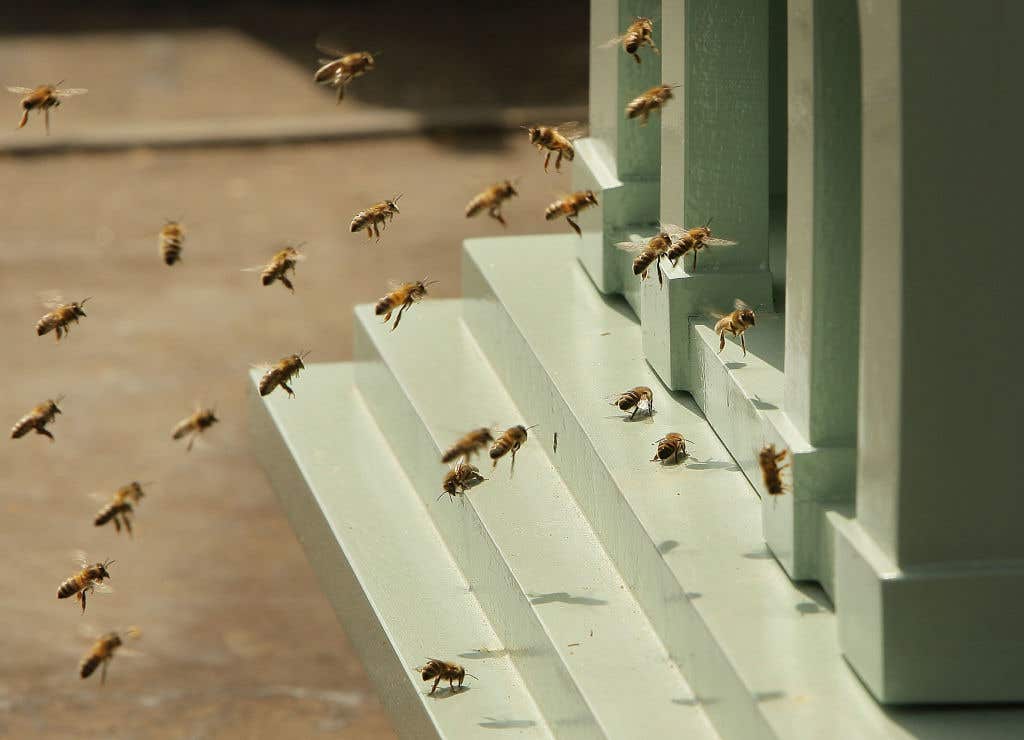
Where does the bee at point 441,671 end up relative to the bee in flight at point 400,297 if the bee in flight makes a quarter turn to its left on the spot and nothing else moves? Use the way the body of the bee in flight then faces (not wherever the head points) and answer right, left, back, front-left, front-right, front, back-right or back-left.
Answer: back

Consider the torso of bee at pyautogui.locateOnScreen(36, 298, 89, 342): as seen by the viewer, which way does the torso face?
to the viewer's right

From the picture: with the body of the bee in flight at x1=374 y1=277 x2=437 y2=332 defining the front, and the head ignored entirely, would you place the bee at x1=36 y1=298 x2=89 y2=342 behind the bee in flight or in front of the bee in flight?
behind

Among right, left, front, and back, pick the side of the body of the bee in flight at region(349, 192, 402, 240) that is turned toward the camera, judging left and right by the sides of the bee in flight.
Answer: right

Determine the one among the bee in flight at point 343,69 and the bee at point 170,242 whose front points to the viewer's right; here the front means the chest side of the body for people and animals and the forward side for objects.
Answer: the bee in flight

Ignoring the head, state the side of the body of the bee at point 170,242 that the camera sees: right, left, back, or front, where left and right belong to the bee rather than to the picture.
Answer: back

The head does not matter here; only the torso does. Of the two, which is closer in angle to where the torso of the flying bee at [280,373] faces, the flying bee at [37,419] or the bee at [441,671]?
the bee

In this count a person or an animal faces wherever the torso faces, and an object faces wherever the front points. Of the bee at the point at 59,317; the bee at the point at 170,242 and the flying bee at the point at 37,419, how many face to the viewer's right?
2

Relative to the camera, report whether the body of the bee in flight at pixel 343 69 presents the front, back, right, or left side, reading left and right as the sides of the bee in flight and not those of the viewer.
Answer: right

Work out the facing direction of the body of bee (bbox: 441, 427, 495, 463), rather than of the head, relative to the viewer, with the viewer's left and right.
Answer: facing to the right of the viewer

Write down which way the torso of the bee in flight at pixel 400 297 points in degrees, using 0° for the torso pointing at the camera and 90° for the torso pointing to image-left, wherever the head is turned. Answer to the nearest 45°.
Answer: approximately 270°

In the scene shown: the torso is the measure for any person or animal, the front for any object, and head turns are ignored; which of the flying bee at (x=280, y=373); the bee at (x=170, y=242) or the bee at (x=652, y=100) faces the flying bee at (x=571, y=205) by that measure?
the flying bee at (x=280, y=373)
